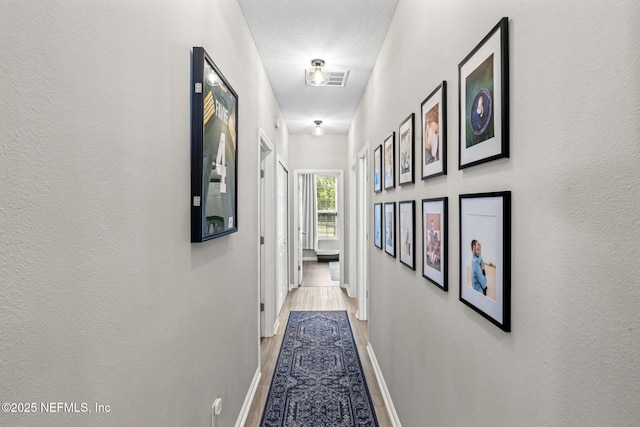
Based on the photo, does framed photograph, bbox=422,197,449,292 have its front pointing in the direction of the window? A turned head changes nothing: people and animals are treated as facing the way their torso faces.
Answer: no

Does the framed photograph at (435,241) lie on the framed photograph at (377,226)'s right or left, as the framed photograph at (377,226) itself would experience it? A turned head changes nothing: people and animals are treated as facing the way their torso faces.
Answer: on its left

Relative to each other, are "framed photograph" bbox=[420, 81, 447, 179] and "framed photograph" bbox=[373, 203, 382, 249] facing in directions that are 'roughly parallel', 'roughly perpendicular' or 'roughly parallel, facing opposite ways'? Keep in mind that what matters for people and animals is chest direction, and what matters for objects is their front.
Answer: roughly parallel

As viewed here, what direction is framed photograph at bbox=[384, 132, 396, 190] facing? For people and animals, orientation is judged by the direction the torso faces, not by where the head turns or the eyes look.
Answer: to the viewer's left

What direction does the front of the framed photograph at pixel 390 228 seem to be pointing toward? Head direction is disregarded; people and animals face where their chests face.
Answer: to the viewer's left

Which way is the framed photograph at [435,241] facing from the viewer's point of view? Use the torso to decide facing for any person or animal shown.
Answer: to the viewer's left

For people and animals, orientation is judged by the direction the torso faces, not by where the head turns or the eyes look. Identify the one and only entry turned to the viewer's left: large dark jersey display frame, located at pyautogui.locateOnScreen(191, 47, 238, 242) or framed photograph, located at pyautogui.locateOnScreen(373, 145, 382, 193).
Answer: the framed photograph

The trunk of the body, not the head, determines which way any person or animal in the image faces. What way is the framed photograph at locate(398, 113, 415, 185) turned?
to the viewer's left

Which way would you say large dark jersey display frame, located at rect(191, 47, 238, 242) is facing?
to the viewer's right

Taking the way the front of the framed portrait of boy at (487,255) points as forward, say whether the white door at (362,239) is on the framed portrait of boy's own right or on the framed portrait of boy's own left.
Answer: on the framed portrait of boy's own right

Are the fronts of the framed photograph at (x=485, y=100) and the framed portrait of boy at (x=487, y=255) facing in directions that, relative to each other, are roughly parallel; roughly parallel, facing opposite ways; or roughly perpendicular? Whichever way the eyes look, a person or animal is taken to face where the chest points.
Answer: roughly parallel

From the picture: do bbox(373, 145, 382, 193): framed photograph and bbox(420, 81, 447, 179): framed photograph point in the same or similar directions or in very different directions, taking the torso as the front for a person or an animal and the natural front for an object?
same or similar directions

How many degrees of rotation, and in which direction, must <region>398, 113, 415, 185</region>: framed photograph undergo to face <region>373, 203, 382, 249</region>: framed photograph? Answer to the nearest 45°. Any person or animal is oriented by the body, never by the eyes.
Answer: approximately 90° to its right

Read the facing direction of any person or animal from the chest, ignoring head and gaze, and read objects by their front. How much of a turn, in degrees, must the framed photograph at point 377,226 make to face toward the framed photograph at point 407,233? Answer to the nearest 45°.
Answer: approximately 90° to its left

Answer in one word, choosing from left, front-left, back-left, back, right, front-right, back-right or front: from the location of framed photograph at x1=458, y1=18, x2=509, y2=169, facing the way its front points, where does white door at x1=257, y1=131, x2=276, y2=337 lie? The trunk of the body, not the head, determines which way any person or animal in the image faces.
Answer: right

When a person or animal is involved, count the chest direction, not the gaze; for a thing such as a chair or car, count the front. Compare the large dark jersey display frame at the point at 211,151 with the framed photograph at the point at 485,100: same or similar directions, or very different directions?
very different directions

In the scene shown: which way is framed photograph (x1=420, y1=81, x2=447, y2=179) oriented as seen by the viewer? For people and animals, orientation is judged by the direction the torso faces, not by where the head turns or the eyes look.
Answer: to the viewer's left

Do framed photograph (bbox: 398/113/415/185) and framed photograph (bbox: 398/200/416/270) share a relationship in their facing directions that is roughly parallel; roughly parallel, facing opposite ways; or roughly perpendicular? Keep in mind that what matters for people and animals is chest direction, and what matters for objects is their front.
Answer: roughly parallel

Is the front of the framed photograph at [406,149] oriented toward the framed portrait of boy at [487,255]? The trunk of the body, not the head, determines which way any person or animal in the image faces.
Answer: no

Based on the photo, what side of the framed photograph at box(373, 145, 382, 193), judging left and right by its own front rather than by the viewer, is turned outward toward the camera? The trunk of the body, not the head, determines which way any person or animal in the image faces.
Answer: left
